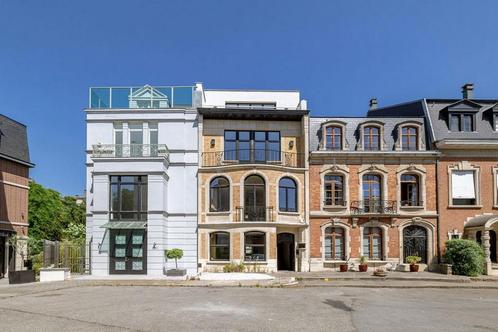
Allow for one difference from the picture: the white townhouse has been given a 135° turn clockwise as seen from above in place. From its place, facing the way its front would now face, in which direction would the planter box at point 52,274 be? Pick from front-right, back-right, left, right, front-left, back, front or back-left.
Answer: left

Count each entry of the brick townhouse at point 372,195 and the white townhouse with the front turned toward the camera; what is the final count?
2

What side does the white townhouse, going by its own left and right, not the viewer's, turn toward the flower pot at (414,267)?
left

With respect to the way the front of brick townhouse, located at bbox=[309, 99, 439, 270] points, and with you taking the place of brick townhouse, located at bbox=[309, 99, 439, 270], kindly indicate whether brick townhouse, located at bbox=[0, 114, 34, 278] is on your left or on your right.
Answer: on your right

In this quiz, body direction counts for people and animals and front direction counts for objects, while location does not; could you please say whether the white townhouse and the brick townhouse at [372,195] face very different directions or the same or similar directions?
same or similar directions

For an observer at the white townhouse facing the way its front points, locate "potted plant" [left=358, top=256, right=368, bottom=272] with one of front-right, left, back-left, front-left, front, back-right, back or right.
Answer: left

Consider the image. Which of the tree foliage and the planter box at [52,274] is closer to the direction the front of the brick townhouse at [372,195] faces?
the planter box

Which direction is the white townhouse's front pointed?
toward the camera

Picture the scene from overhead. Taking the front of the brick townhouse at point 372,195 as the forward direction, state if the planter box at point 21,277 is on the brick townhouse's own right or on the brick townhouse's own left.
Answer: on the brick townhouse's own right

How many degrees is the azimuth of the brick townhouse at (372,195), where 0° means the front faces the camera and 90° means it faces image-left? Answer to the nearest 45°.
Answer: approximately 0°
